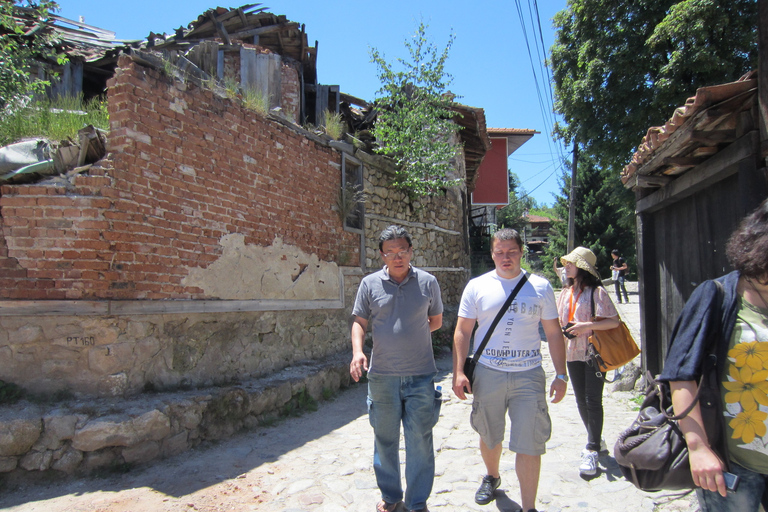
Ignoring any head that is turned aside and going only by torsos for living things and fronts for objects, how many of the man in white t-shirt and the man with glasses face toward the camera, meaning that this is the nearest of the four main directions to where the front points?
2

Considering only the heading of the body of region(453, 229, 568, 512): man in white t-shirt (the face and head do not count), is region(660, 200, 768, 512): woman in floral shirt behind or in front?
in front

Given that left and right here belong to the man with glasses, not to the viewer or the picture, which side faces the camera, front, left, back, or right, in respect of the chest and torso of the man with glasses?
front

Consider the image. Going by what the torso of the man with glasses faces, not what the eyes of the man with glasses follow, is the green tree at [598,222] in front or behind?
behind

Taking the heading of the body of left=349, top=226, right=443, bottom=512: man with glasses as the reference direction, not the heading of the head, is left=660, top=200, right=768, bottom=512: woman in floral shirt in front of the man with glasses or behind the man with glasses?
in front

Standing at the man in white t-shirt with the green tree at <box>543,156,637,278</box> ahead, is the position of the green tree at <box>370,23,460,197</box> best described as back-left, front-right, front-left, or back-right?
front-left

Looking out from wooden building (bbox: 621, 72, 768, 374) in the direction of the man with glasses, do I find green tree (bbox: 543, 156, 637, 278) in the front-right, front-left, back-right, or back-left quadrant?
back-right

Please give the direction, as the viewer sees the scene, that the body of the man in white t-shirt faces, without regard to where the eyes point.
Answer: toward the camera

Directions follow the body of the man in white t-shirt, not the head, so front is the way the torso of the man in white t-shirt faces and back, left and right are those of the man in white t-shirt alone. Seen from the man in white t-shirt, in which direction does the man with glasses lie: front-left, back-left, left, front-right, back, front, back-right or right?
right

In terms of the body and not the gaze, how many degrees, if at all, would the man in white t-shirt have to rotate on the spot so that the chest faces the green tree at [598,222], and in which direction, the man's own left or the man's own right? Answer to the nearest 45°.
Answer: approximately 180°

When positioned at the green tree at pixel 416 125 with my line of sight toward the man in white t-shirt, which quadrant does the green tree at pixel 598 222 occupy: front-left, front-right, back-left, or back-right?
back-left
